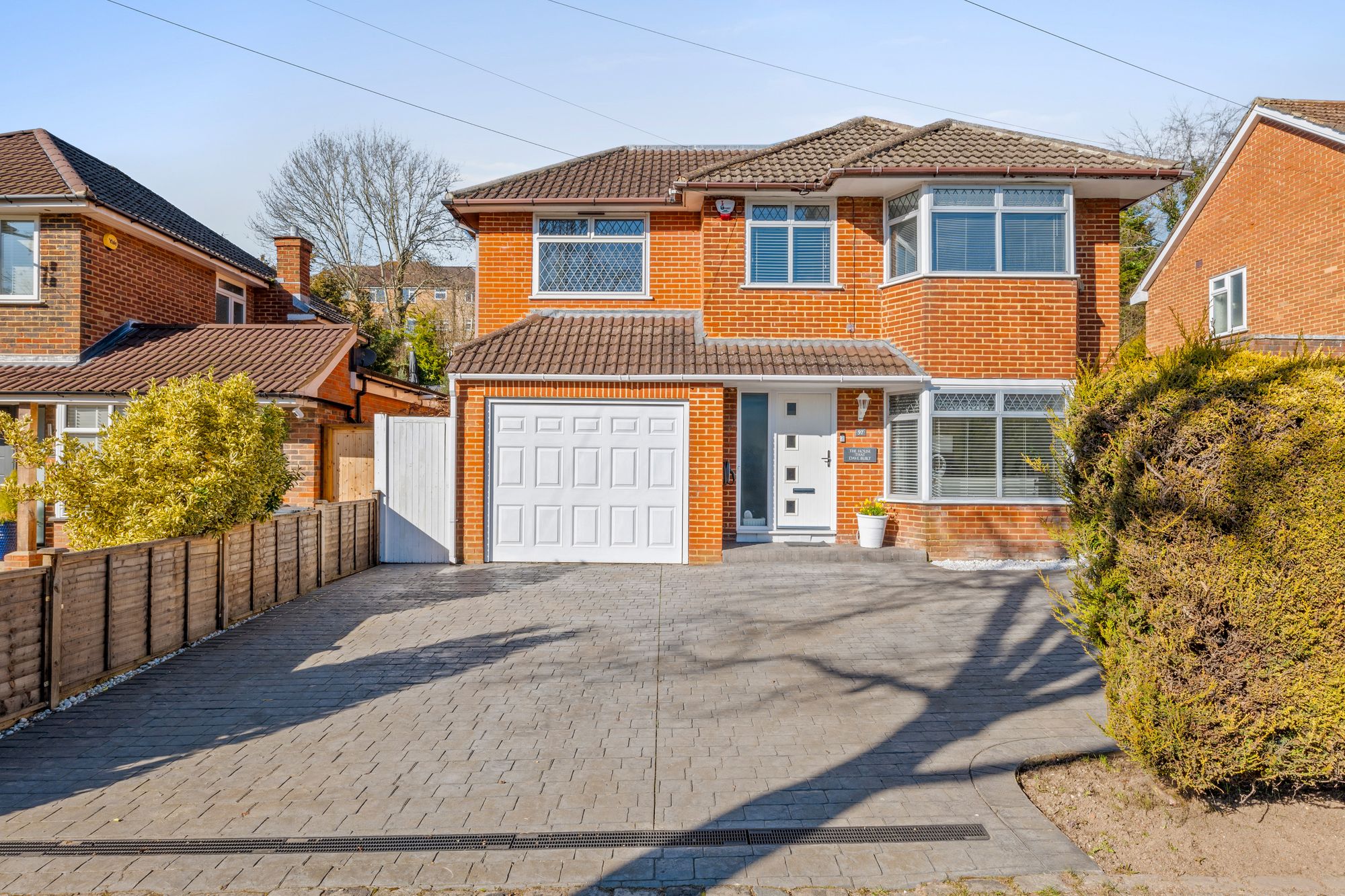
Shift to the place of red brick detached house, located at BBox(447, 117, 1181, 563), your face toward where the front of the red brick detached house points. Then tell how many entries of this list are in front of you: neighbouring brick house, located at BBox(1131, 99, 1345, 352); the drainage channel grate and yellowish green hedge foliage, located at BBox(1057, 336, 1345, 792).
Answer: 2

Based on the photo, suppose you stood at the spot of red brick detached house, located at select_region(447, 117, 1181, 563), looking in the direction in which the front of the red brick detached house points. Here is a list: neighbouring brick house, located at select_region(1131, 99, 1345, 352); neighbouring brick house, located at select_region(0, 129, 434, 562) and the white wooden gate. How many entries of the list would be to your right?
2

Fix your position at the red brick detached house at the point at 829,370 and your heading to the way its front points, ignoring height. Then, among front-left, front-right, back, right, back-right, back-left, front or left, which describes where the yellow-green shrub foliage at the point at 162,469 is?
front-right

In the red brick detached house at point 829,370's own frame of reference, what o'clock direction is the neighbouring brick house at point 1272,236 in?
The neighbouring brick house is roughly at 8 o'clock from the red brick detached house.

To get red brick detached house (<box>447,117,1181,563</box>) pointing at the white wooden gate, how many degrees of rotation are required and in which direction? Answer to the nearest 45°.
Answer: approximately 90° to its right

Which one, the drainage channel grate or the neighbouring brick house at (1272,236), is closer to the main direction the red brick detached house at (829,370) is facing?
the drainage channel grate

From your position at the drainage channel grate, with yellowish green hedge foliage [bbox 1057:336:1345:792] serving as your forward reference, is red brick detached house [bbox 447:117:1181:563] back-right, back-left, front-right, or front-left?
front-left

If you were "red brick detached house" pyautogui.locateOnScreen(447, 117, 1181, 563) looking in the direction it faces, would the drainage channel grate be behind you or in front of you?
in front

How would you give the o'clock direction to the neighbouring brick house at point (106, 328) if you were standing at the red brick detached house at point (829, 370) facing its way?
The neighbouring brick house is roughly at 3 o'clock from the red brick detached house.

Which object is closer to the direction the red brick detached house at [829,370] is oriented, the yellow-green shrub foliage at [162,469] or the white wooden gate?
the yellow-green shrub foliage

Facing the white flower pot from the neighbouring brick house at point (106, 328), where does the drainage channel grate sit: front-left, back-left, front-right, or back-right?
front-right

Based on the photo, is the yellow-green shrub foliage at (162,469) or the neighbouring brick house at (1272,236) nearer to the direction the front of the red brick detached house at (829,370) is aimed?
the yellow-green shrub foliage

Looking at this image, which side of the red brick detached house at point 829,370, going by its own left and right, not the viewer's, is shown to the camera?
front

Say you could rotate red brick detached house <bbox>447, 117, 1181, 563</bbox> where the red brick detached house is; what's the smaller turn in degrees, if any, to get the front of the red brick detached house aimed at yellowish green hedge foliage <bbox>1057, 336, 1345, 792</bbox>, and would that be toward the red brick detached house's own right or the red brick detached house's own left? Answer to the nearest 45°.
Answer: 0° — it already faces it

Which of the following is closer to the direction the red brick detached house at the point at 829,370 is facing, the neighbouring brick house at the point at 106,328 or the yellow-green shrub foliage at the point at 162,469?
the yellow-green shrub foliage
